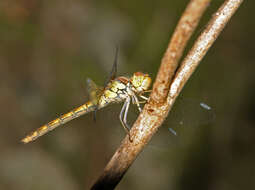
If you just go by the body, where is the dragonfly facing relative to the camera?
to the viewer's right
